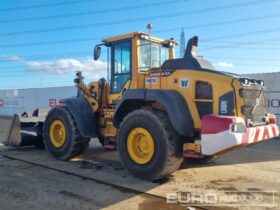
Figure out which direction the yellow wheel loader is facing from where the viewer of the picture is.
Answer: facing away from the viewer and to the left of the viewer
